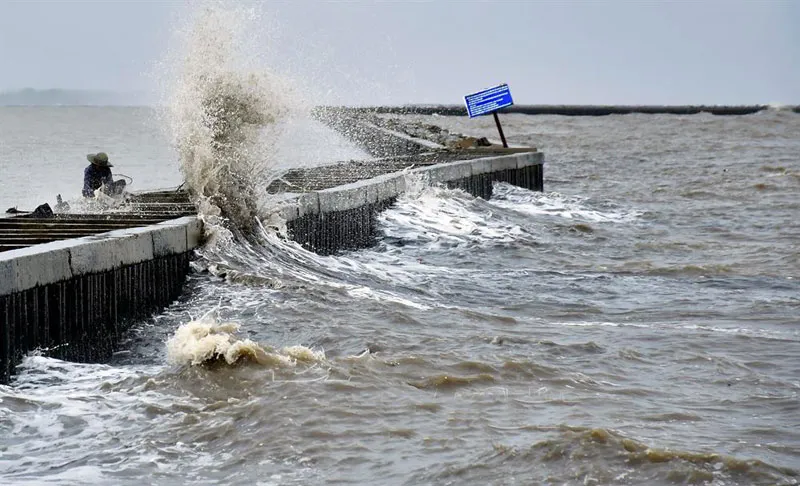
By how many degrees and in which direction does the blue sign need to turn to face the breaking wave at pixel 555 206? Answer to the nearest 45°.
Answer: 0° — it already faces it

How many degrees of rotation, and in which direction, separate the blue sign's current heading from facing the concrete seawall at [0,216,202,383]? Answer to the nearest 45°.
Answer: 0° — it already faces it

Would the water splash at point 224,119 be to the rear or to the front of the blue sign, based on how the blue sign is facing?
to the front

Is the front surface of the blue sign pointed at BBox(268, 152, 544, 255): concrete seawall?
yes

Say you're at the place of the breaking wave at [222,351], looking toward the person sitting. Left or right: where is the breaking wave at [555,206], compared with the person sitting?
right

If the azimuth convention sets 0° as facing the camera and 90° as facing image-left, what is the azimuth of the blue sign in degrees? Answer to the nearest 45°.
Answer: approximately 0°

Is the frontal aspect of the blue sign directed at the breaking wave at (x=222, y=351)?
yes

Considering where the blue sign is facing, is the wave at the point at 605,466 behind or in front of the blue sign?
in front

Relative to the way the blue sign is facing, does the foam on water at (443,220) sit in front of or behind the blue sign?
in front
